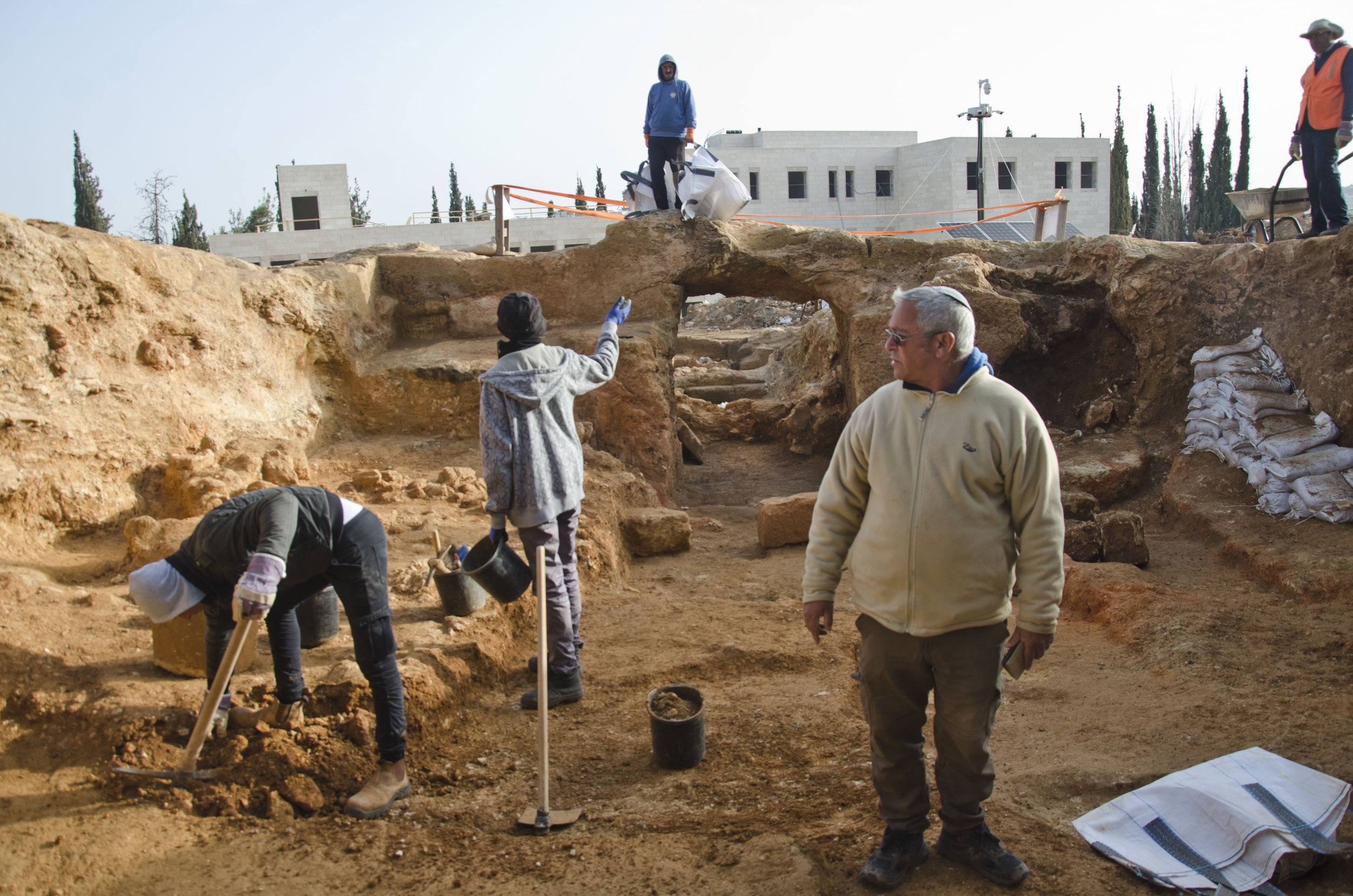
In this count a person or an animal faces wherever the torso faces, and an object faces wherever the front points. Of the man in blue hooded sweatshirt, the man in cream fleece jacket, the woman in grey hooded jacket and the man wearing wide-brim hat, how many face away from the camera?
1

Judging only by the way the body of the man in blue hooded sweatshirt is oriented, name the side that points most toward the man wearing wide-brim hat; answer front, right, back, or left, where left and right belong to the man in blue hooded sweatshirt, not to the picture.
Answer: left

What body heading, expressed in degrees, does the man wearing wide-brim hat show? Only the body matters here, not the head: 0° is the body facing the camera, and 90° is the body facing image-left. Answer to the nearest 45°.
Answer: approximately 45°

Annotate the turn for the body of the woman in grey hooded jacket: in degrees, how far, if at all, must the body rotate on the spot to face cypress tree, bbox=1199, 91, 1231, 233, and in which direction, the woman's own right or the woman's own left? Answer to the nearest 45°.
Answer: approximately 45° to the woman's own right

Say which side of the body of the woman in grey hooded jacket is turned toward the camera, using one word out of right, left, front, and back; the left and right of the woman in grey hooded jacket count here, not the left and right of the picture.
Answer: back

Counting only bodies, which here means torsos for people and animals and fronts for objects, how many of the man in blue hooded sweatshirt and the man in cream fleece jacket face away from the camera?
0

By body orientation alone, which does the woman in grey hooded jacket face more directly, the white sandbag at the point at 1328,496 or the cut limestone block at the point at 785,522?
the cut limestone block

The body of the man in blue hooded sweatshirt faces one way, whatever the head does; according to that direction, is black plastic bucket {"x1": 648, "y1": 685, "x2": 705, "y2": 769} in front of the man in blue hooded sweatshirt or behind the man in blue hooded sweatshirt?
in front

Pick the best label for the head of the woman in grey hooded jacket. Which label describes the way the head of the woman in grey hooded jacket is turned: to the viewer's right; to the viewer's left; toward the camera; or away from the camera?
away from the camera

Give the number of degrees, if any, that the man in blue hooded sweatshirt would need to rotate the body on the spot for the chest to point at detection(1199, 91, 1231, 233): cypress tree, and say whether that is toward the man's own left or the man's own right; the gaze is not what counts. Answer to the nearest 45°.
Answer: approximately 135° to the man's own left
